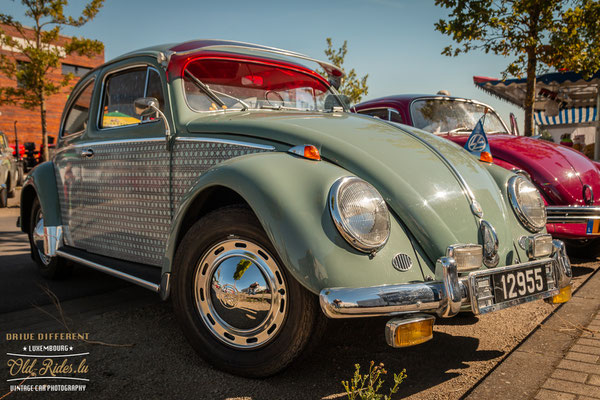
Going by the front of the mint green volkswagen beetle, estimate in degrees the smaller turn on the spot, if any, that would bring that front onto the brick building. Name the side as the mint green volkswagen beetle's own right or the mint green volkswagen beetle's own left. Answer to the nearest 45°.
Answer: approximately 180°

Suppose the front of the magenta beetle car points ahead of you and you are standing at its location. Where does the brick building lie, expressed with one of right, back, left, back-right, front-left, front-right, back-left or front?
back

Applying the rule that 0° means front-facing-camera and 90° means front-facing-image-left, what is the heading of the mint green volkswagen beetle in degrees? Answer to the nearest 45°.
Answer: approximately 315°

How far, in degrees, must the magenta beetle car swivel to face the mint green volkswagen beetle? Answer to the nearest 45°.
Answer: approximately 90° to its right

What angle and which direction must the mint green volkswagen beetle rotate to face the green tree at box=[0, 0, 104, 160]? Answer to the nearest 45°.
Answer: approximately 180°

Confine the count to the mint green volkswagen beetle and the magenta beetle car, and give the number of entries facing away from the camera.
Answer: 0

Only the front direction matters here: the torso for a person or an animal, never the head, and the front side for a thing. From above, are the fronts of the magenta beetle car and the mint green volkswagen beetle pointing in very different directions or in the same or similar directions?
same or similar directions

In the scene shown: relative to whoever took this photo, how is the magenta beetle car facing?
facing the viewer and to the right of the viewer

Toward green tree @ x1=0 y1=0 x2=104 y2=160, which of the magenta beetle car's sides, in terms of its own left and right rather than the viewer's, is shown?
back

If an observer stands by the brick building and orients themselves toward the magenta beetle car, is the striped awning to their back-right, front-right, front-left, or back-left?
front-left
